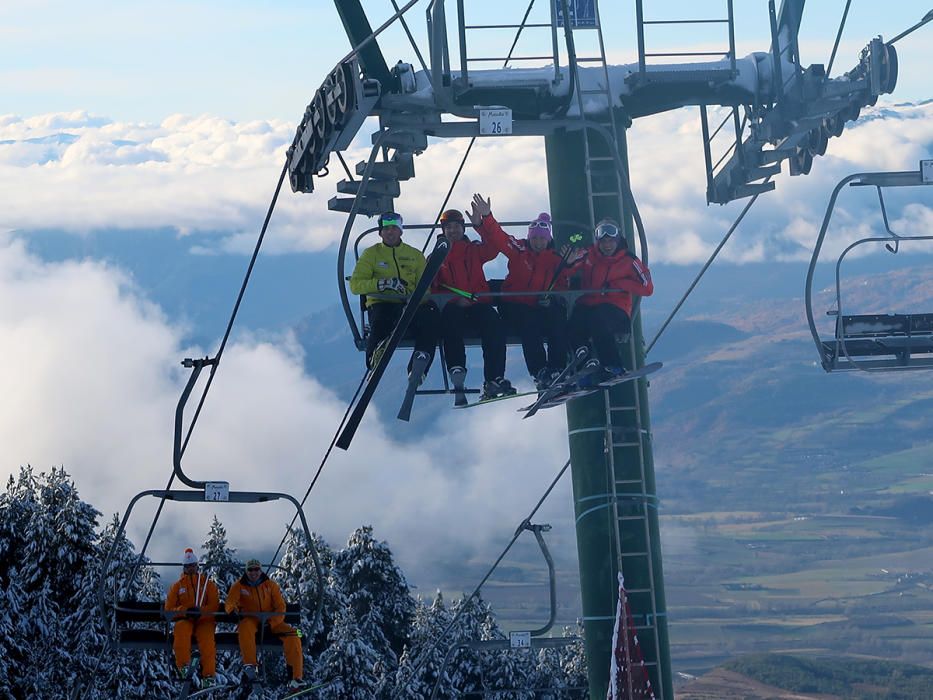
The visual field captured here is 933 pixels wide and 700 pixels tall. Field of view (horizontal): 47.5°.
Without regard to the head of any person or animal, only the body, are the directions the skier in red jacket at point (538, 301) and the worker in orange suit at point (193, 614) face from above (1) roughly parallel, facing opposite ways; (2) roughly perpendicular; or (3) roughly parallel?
roughly parallel

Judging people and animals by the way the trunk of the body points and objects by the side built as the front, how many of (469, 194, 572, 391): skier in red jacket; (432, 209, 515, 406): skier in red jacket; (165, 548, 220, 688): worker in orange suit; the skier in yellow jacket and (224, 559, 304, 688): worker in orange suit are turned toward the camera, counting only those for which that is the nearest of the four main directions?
5

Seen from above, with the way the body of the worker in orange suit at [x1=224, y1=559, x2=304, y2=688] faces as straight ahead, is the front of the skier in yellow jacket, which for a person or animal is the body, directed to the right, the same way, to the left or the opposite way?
the same way

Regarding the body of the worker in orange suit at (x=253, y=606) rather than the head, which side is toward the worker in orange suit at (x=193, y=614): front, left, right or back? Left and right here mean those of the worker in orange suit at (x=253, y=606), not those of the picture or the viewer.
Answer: right

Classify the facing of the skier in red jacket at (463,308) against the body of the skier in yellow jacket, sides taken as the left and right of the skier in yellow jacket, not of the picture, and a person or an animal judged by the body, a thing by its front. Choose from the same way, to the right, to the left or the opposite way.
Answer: the same way

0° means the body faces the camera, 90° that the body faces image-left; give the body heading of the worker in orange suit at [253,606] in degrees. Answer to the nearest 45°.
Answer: approximately 0°

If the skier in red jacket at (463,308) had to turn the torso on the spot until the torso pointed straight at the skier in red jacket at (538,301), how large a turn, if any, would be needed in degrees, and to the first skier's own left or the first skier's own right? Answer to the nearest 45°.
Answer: approximately 90° to the first skier's own left

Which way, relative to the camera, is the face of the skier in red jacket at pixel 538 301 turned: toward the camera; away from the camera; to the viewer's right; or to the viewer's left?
toward the camera

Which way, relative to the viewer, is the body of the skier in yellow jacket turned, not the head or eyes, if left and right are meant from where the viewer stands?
facing the viewer

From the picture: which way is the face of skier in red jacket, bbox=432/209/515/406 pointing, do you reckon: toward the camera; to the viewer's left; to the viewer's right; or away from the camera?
toward the camera

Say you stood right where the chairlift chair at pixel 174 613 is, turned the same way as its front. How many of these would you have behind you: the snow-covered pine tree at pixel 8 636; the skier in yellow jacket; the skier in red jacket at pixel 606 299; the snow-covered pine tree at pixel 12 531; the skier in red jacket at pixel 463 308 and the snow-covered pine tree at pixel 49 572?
3

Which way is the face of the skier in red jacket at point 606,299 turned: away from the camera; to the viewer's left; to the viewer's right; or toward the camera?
toward the camera

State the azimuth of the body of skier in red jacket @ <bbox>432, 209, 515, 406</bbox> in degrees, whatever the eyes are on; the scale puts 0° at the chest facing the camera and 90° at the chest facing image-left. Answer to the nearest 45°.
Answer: approximately 0°

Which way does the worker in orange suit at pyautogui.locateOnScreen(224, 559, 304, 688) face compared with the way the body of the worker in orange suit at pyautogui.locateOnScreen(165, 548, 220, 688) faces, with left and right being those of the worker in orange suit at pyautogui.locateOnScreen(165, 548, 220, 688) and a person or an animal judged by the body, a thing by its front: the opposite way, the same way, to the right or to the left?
the same way

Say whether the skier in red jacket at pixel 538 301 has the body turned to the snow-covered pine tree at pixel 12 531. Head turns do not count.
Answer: no

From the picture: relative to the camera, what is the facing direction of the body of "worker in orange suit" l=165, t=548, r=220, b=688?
toward the camera

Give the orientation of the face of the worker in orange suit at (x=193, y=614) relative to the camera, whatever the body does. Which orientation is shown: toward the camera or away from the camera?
toward the camera
